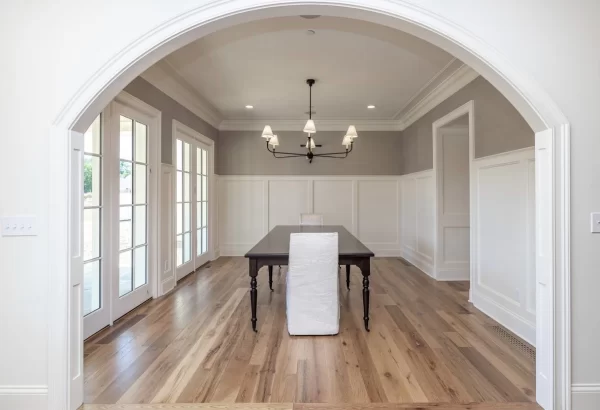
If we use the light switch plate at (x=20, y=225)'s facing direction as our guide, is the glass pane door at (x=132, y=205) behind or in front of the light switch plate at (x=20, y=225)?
behind

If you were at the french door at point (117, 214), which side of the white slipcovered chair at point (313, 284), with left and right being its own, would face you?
left

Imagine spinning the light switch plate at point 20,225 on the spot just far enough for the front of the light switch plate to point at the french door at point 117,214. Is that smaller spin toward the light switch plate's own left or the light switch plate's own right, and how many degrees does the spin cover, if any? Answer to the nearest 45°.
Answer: approximately 135° to the light switch plate's own left

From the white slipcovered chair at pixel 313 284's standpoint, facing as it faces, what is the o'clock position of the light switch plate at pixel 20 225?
The light switch plate is roughly at 8 o'clock from the white slipcovered chair.

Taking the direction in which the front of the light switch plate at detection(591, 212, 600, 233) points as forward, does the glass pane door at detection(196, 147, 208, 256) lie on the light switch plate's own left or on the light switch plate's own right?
on the light switch plate's own right

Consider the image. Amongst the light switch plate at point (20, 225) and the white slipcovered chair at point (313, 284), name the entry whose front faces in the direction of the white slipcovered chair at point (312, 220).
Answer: the white slipcovered chair at point (313, 284)

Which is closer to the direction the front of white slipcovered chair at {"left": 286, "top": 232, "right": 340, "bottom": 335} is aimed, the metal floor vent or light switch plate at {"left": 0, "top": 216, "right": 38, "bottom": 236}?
the metal floor vent

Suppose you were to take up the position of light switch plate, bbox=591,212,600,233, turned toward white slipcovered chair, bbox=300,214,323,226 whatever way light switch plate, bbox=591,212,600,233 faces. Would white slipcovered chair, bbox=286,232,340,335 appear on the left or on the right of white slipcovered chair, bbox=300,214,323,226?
left

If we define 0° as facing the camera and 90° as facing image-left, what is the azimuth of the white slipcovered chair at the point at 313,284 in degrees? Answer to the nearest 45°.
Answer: approximately 180°

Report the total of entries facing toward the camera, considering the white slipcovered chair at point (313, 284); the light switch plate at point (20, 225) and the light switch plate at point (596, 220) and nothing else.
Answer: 2

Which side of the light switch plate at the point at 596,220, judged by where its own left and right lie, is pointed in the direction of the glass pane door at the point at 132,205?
right

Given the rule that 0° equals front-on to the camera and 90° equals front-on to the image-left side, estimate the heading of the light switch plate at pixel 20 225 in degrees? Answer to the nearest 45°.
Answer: approximately 0°

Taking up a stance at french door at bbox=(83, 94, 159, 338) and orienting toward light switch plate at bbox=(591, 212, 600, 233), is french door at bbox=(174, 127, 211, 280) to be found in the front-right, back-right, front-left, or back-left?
back-left

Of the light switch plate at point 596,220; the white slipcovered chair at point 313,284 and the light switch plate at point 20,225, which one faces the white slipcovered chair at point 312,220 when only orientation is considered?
the white slipcovered chair at point 313,284

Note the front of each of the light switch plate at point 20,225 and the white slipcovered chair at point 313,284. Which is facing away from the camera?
the white slipcovered chair
